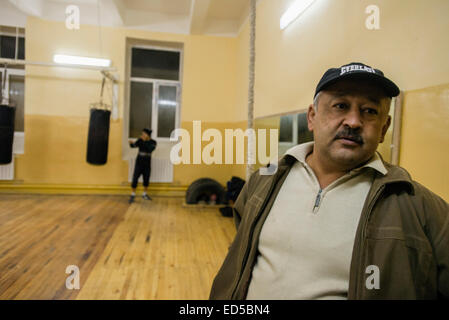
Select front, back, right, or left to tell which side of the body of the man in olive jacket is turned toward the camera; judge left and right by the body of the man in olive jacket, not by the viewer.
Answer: front

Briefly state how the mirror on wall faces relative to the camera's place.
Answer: facing the viewer and to the left of the viewer

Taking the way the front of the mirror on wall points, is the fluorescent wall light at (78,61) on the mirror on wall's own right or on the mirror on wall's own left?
on the mirror on wall's own right

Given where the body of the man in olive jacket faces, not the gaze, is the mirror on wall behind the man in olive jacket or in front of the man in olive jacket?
behind

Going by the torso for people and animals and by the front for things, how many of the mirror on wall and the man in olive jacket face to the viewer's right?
0
